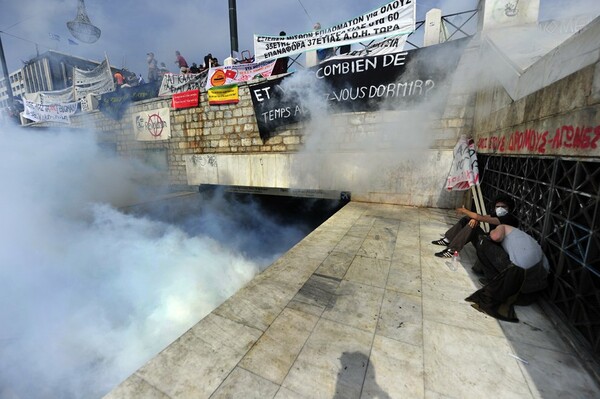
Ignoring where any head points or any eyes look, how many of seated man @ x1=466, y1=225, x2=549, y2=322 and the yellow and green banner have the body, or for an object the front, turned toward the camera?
1

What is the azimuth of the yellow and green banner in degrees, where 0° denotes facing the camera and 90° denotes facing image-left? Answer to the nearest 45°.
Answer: approximately 0°

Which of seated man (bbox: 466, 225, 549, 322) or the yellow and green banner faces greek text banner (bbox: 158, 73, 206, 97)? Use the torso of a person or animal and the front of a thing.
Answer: the seated man

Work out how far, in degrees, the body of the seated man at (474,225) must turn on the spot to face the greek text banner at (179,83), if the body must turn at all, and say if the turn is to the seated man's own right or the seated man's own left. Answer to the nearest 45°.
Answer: approximately 45° to the seated man's own right

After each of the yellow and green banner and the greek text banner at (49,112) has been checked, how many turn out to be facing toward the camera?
2

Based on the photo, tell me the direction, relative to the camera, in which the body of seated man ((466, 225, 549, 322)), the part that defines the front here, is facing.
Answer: to the viewer's left

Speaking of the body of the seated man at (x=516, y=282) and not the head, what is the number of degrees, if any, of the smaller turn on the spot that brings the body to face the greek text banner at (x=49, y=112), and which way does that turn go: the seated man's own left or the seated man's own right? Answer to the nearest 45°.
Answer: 0° — they already face it

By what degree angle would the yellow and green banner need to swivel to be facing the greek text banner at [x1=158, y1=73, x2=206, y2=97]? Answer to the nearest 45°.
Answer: approximately 135° to its right

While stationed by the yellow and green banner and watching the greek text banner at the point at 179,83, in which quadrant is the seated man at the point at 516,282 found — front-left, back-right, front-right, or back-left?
back-left

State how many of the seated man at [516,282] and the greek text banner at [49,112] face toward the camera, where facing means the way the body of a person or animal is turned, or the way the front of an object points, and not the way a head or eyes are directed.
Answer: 1

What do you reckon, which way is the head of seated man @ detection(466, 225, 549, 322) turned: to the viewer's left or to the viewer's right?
to the viewer's left
